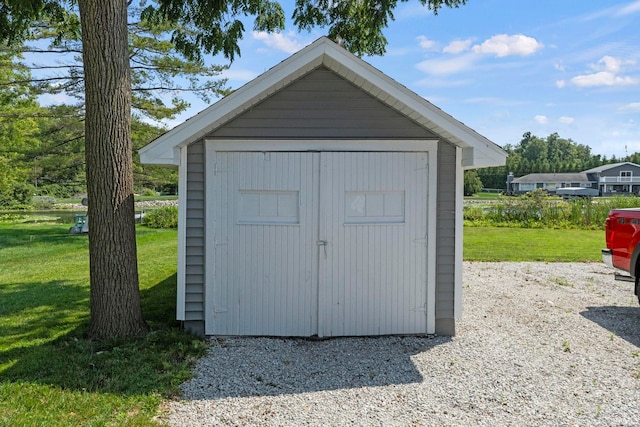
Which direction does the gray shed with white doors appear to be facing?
toward the camera

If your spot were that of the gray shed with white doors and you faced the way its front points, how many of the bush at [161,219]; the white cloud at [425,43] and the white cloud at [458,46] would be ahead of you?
0

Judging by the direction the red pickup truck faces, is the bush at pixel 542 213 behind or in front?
behind

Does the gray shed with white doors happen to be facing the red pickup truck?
no

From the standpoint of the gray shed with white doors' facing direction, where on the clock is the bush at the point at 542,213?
The bush is roughly at 7 o'clock from the gray shed with white doors.
